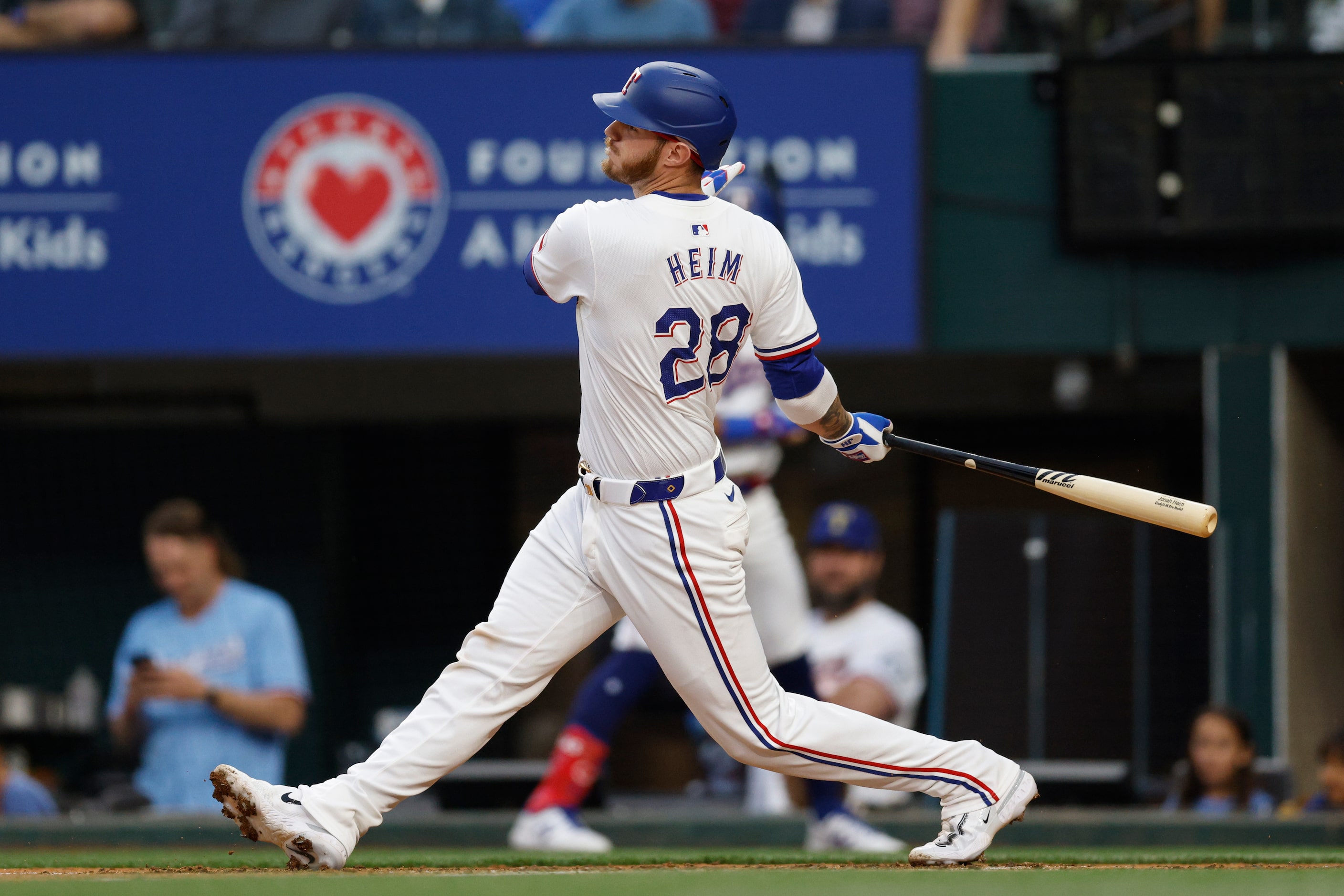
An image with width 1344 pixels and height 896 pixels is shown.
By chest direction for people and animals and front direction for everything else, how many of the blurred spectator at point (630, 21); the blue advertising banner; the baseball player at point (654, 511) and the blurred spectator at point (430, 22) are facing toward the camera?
3

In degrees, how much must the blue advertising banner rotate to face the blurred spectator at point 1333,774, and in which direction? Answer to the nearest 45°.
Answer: approximately 45° to its left

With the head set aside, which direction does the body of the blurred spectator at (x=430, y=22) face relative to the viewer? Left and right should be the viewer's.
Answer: facing the viewer

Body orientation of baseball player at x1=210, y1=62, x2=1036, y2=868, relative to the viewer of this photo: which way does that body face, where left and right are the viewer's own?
facing away from the viewer and to the left of the viewer

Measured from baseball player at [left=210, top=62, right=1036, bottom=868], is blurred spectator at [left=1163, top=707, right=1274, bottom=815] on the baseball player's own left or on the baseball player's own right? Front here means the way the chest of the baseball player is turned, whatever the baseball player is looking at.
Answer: on the baseball player's own right

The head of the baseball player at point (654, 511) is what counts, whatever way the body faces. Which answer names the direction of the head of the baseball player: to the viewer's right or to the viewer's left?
to the viewer's left

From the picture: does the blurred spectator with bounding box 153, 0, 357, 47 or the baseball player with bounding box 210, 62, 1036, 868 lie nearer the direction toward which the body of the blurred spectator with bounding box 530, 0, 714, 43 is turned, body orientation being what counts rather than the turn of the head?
the baseball player

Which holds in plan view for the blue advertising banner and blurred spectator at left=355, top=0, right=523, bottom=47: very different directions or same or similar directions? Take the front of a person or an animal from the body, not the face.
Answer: same or similar directions

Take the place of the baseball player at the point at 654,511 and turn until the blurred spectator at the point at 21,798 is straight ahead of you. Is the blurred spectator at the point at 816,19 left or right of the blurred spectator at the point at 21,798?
right

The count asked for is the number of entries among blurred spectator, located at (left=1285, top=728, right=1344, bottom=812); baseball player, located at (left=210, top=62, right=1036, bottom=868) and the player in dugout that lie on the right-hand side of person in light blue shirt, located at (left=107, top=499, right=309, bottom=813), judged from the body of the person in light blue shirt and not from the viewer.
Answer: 0

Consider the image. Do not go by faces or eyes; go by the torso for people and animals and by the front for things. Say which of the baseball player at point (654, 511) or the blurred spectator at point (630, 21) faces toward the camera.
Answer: the blurred spectator

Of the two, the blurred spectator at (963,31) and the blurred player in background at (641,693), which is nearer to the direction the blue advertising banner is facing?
the blurred player in background

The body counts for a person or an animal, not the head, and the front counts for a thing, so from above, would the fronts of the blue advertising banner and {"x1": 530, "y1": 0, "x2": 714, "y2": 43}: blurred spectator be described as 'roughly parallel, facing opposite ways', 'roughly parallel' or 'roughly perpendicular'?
roughly parallel

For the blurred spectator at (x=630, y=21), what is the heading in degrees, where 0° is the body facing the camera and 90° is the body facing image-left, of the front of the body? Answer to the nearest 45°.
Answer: approximately 0°

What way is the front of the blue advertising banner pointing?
toward the camera
